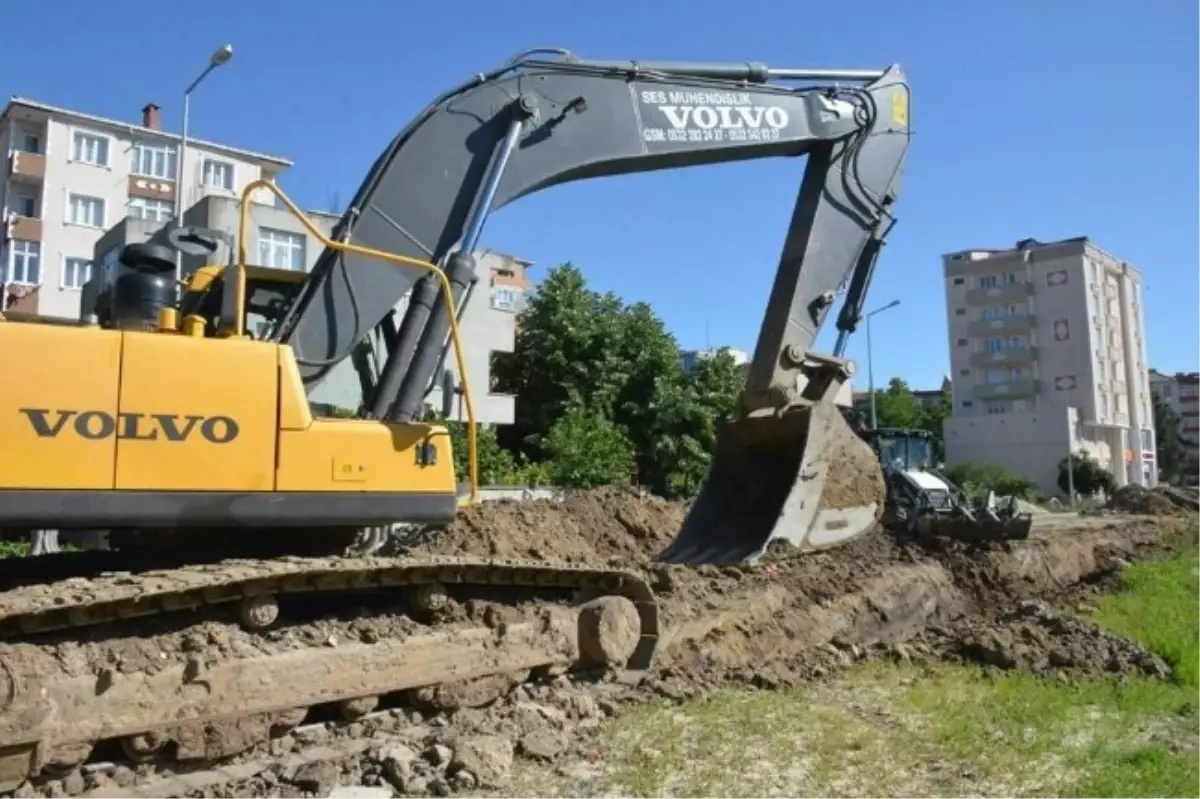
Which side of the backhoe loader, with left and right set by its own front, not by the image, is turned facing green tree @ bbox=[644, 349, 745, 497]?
back

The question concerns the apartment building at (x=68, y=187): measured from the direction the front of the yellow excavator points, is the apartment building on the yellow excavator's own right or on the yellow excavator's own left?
on the yellow excavator's own left

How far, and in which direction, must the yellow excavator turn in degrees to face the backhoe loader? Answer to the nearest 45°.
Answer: approximately 45° to its left

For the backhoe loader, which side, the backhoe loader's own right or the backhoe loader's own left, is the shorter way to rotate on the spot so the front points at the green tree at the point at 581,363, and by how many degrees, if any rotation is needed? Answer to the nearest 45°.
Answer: approximately 180°

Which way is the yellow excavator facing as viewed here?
to the viewer's right

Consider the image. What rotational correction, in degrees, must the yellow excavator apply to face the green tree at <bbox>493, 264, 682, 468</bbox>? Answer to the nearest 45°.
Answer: approximately 90° to its left

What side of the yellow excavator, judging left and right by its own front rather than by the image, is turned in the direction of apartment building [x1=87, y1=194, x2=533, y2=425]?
left

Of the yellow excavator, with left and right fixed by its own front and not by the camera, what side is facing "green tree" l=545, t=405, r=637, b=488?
left

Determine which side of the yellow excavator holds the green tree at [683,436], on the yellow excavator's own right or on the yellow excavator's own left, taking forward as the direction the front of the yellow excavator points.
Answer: on the yellow excavator's own left

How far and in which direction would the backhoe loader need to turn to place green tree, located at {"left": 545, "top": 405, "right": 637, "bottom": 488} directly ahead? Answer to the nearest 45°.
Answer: approximately 180°

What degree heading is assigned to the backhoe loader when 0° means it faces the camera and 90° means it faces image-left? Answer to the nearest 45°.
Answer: approximately 315°

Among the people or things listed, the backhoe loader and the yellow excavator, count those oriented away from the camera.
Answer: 0
